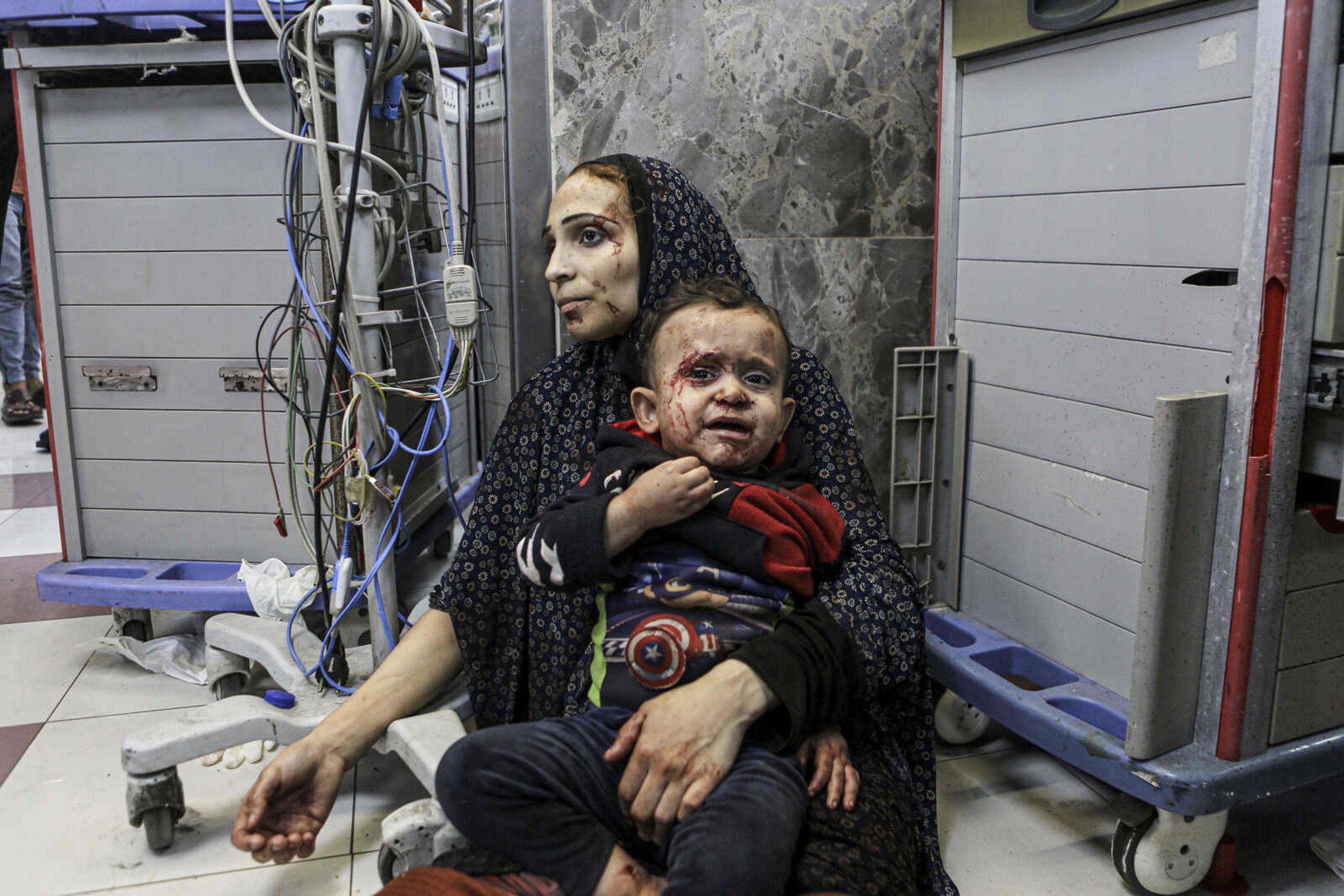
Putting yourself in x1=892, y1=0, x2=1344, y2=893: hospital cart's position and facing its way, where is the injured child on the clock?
The injured child is roughly at 3 o'clock from the hospital cart.

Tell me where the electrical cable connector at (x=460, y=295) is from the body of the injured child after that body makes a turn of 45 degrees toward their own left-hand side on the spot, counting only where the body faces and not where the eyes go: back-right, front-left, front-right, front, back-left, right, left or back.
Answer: back

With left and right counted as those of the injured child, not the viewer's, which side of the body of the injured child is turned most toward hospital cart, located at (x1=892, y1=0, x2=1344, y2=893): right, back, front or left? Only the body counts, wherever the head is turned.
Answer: left

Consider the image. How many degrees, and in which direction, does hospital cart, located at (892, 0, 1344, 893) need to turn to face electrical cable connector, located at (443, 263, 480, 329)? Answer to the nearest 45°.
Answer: approximately 135° to its right

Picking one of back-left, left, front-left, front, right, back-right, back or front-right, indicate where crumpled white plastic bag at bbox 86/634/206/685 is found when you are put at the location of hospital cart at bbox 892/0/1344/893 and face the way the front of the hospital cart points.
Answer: back-right

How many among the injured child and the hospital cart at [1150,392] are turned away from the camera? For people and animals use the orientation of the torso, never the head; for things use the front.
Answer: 0

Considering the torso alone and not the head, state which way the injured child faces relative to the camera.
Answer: toward the camera

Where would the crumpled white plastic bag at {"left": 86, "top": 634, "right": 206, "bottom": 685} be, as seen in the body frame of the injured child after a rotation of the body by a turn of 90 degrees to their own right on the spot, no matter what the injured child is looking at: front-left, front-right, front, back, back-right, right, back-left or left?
front-right

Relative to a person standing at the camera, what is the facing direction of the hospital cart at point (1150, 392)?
facing the viewer and to the right of the viewer

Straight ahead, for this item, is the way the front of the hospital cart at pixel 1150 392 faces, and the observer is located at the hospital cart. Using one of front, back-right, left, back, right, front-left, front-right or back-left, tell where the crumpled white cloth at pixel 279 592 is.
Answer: back-right

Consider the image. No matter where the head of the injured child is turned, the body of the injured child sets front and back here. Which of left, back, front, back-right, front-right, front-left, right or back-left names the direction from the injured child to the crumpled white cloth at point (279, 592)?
back-right
